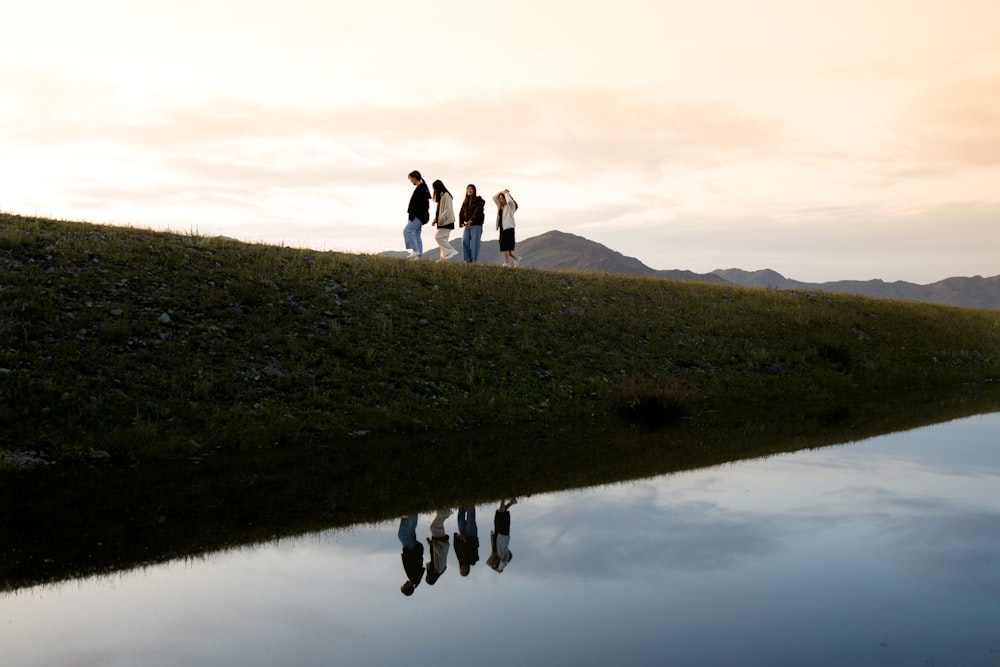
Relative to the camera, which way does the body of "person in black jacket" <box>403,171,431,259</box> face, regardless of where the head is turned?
to the viewer's left

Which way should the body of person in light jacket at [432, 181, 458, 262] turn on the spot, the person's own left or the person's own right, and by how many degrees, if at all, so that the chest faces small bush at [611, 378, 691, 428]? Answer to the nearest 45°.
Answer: approximately 135° to the person's own left

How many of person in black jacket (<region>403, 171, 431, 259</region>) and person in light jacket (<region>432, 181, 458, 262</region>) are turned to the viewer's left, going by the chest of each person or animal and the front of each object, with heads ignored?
2

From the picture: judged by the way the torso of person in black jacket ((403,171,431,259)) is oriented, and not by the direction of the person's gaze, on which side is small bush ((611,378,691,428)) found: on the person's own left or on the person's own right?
on the person's own left

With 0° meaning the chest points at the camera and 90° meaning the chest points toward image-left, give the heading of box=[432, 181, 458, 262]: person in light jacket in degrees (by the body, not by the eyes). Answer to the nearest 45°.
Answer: approximately 90°

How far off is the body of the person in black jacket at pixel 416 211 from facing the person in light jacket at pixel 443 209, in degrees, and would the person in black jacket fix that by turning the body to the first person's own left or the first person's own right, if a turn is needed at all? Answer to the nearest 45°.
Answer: approximately 135° to the first person's own right

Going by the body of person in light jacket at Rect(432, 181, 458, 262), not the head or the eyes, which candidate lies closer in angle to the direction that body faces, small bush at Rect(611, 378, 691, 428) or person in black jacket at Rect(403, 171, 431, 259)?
the person in black jacket
